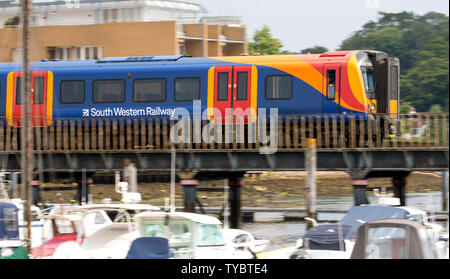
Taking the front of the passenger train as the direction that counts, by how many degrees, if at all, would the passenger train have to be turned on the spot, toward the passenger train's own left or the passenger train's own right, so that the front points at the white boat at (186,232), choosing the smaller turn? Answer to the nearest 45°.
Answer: approximately 90° to the passenger train's own right

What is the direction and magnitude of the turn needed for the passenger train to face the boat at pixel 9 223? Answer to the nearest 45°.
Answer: approximately 135° to its right

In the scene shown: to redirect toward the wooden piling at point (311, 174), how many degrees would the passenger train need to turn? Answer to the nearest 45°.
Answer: approximately 45° to its right

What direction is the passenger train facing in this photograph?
to the viewer's right

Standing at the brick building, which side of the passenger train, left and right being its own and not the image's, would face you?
left
